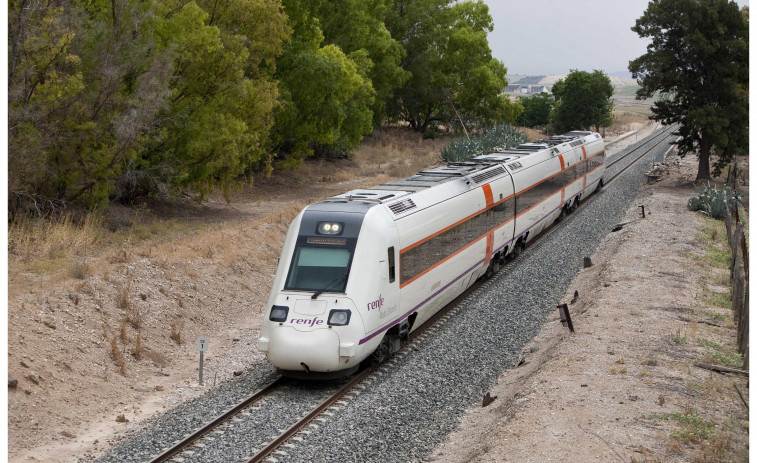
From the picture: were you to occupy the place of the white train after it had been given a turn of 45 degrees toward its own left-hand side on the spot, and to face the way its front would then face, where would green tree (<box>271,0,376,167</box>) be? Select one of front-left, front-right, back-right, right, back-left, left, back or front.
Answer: back

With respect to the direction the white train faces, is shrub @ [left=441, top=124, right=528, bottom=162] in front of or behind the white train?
behind

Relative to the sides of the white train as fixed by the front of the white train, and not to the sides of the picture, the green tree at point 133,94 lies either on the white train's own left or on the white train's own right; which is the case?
on the white train's own right

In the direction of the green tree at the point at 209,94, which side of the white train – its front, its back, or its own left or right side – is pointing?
right

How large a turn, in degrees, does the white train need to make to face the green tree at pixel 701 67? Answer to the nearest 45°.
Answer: approximately 180°

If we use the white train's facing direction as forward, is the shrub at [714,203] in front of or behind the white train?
behind

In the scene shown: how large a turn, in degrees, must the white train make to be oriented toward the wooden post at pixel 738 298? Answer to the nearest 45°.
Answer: approximately 135° to its left

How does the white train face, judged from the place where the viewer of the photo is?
facing the viewer and to the left of the viewer
